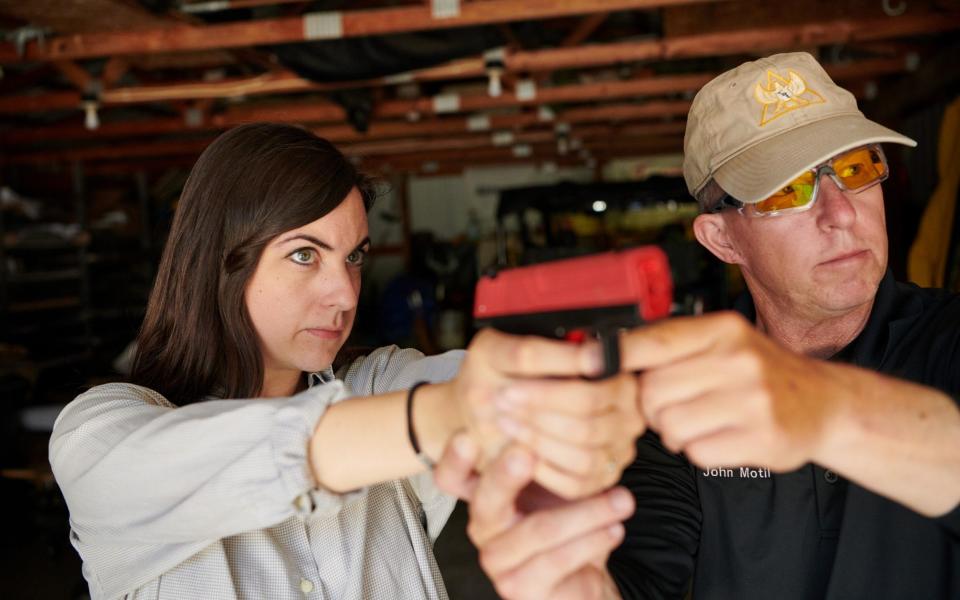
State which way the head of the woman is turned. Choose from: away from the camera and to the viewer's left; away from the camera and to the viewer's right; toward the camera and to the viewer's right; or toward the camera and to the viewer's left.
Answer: toward the camera and to the viewer's right

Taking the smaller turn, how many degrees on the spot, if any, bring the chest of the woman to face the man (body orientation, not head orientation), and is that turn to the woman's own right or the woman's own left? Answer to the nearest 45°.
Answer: approximately 45° to the woman's own left

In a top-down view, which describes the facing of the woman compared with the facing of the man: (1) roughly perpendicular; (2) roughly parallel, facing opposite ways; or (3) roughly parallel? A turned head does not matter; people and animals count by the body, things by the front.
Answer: roughly perpendicular

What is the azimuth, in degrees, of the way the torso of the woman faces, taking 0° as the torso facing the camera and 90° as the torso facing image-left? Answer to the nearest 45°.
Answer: approximately 315°

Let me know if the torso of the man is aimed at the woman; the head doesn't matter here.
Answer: no

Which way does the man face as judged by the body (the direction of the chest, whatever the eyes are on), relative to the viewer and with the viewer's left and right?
facing the viewer
